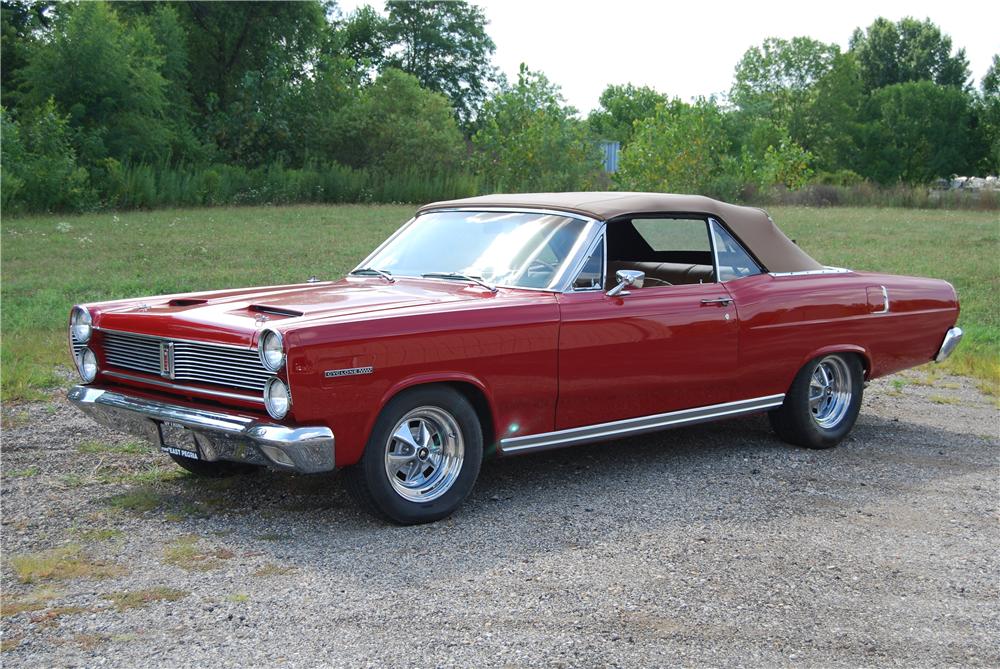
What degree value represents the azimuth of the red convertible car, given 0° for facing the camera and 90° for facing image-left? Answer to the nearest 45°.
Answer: approximately 45°

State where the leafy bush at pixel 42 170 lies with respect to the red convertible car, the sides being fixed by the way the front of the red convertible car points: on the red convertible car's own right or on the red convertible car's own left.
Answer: on the red convertible car's own right

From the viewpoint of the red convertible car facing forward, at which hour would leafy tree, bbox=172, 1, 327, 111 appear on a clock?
The leafy tree is roughly at 4 o'clock from the red convertible car.

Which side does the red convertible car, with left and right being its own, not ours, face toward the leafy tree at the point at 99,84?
right

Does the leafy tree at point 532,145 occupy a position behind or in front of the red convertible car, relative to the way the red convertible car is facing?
behind

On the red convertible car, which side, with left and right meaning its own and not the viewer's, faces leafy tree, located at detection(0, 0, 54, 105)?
right

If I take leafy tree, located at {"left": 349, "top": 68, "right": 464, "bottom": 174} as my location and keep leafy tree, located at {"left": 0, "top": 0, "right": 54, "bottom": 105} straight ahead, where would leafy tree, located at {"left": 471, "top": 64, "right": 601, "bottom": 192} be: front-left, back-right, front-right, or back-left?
back-left

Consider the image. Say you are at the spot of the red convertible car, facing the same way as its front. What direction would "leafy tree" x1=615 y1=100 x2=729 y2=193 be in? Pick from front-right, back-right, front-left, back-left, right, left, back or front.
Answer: back-right
